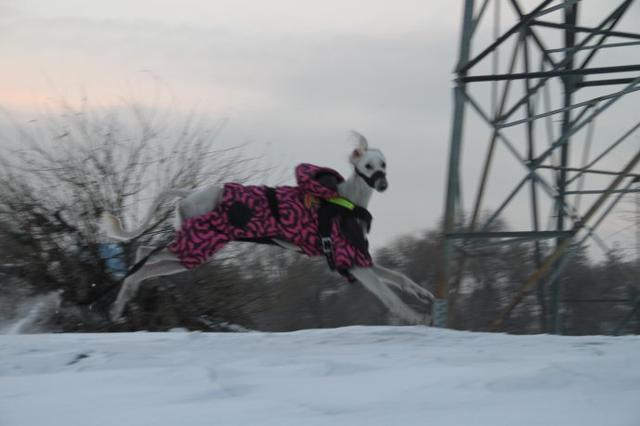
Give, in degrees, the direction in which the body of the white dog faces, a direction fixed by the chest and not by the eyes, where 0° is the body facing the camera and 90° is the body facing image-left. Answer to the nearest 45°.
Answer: approximately 270°
